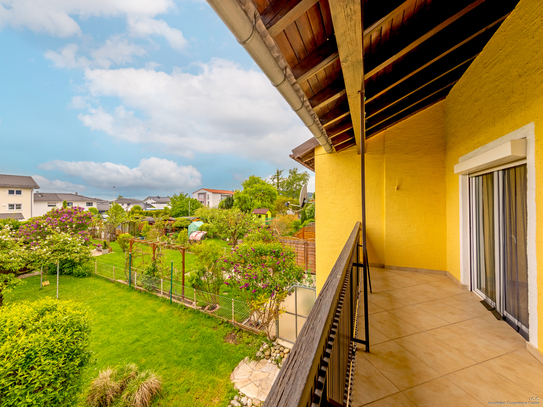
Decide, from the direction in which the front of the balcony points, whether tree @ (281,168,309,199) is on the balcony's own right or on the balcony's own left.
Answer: on the balcony's own right

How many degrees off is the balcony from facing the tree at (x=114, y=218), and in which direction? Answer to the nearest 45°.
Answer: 0° — it already faces it

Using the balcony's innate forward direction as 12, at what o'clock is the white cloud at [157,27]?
The white cloud is roughly at 1 o'clock from the balcony.

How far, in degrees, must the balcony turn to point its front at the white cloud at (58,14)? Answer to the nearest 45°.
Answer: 0° — it already faces it

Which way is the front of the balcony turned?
to the viewer's left

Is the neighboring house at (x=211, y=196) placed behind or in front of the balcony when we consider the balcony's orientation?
in front

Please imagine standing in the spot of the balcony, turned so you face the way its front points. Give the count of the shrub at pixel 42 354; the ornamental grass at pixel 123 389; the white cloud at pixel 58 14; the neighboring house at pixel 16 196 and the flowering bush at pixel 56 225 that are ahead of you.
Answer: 5

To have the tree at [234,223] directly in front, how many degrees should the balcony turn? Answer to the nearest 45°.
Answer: approximately 45° to its right

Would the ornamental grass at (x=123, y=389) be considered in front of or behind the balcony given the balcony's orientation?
in front

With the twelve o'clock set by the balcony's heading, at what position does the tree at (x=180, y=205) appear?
The tree is roughly at 1 o'clock from the balcony.

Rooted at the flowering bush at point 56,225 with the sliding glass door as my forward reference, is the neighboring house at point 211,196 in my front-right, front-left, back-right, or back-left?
back-left

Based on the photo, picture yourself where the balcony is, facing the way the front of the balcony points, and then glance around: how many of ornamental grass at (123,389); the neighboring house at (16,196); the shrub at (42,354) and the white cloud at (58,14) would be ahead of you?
4

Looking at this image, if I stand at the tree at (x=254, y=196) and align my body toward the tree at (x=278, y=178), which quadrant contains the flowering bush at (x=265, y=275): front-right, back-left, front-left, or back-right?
back-right

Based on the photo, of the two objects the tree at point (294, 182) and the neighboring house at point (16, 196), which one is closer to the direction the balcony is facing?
the neighboring house
